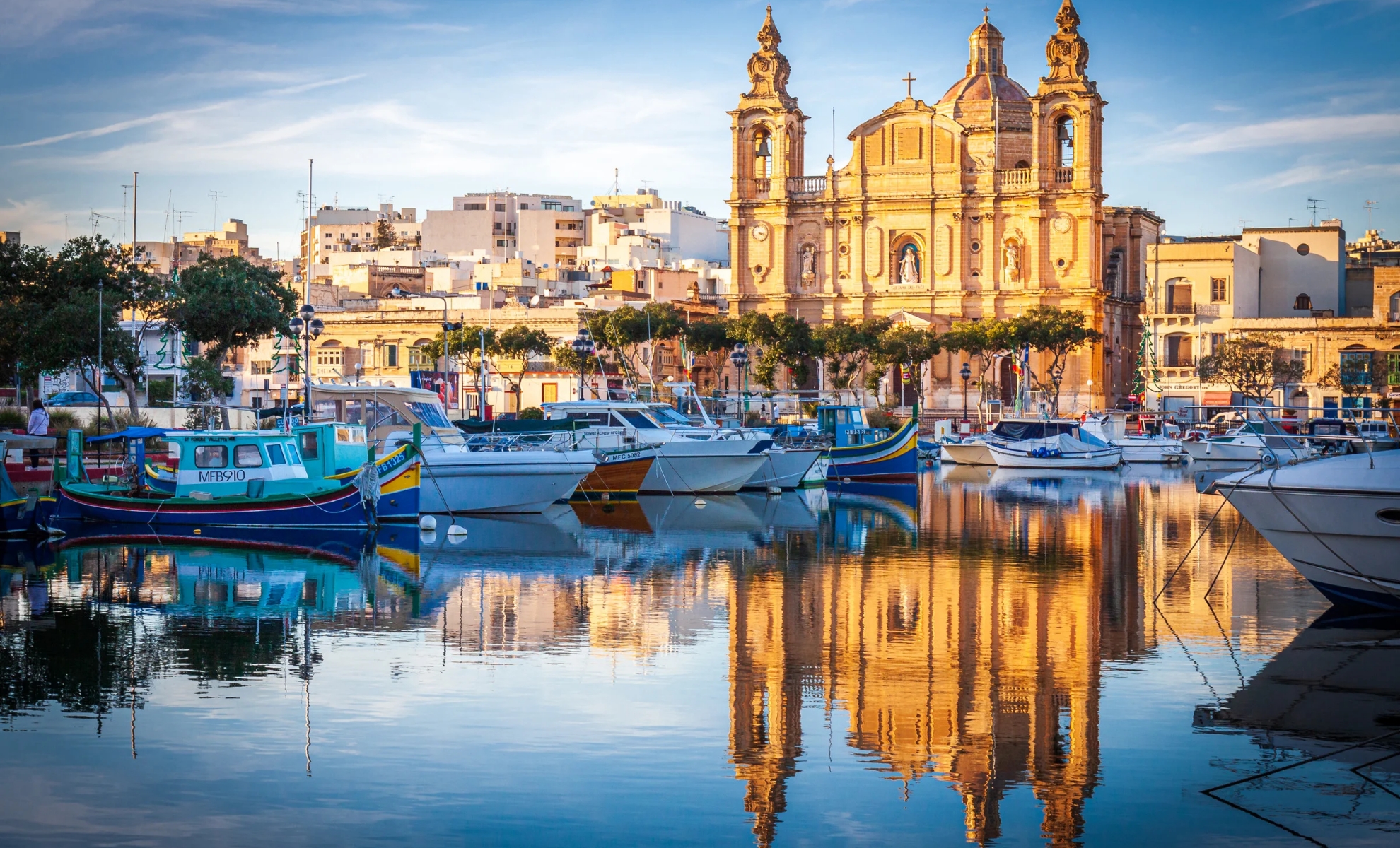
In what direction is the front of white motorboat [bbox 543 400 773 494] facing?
to the viewer's right

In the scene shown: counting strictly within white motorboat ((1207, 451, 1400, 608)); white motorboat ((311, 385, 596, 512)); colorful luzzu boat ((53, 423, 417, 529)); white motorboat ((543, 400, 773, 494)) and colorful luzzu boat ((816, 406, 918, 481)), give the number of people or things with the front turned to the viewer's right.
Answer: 4

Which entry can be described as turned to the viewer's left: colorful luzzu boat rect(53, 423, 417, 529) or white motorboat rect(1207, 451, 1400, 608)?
the white motorboat

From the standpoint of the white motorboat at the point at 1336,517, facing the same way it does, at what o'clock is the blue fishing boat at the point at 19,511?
The blue fishing boat is roughly at 12 o'clock from the white motorboat.

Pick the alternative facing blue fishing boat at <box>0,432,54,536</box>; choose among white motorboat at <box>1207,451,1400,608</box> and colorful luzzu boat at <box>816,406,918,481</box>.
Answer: the white motorboat

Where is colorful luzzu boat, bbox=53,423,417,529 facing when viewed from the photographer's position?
facing to the right of the viewer

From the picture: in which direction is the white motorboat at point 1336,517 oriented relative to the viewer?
to the viewer's left

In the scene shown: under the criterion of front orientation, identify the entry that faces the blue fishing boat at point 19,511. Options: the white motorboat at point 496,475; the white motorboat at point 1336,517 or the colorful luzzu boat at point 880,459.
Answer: the white motorboat at point 1336,517

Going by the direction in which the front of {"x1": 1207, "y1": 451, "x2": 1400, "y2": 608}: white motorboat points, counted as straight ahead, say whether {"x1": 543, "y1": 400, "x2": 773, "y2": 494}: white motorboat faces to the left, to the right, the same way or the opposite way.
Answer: the opposite way

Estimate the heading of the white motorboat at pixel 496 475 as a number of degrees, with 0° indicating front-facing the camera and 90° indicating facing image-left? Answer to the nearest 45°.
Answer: approximately 270°

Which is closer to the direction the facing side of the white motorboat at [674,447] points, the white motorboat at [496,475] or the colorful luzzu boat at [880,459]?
the colorful luzzu boat
